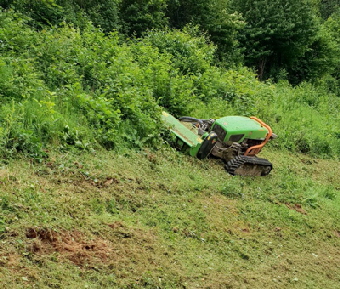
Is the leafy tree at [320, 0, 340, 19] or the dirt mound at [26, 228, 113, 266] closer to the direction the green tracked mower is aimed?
the dirt mound

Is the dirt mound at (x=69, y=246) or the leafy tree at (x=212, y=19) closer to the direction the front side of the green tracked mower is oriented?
the dirt mound

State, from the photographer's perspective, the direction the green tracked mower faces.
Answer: facing the viewer and to the left of the viewer

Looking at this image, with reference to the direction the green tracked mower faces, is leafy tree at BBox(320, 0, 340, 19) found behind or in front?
behind

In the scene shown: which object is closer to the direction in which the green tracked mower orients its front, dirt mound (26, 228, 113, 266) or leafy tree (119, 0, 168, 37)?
the dirt mound

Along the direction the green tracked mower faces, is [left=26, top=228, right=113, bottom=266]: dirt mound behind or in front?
in front

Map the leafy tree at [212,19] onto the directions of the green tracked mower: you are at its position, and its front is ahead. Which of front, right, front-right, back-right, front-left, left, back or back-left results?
back-right

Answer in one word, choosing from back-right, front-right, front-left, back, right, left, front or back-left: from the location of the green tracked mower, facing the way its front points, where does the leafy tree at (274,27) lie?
back-right

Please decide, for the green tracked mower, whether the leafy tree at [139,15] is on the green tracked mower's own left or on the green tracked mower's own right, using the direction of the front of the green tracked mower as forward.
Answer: on the green tracked mower's own right
